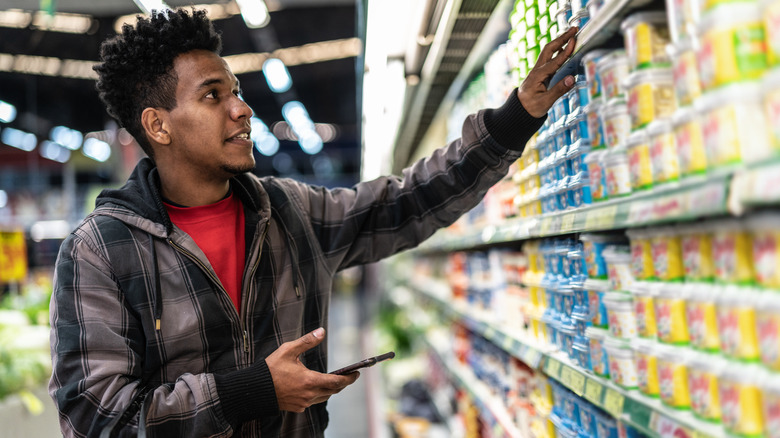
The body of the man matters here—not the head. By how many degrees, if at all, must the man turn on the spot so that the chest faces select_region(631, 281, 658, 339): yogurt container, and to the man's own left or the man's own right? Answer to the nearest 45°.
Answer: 0° — they already face it

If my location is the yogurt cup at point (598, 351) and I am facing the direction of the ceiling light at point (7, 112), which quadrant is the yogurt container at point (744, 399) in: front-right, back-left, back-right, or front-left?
back-left

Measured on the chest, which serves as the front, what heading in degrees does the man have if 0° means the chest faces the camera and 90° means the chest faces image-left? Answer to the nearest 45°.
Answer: approximately 315°

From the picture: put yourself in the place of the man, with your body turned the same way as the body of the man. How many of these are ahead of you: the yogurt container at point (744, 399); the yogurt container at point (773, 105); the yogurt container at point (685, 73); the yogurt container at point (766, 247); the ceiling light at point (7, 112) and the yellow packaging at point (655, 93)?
5

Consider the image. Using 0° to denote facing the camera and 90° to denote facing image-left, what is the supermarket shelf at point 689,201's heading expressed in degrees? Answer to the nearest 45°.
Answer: approximately 45°
